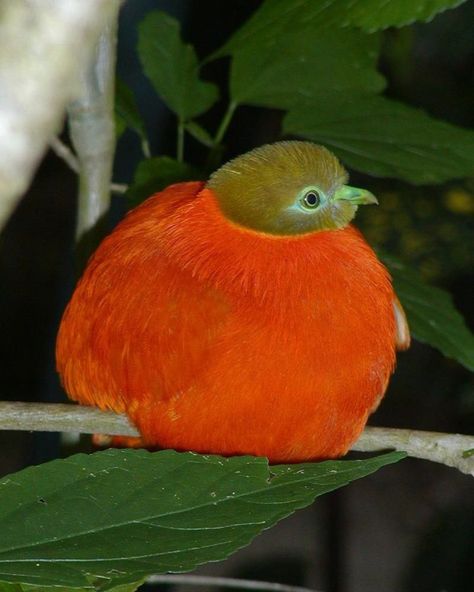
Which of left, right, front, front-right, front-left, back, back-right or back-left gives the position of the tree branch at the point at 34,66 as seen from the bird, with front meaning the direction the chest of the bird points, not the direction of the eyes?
front-right

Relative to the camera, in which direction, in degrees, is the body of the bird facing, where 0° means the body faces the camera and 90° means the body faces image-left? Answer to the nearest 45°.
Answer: approximately 315°
